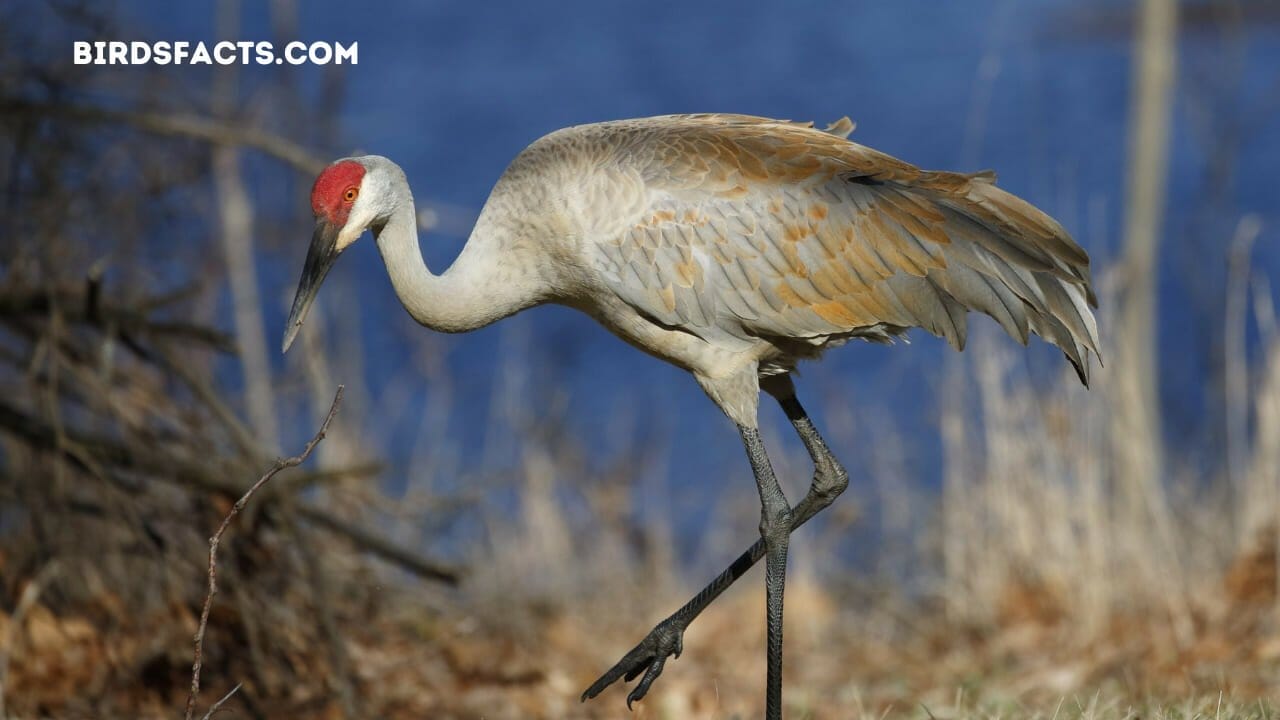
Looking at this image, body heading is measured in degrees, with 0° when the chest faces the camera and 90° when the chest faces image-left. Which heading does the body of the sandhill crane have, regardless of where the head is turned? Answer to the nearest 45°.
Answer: approximately 90°

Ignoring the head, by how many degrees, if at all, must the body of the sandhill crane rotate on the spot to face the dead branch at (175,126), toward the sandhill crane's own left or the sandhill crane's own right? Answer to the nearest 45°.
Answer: approximately 45° to the sandhill crane's own right
